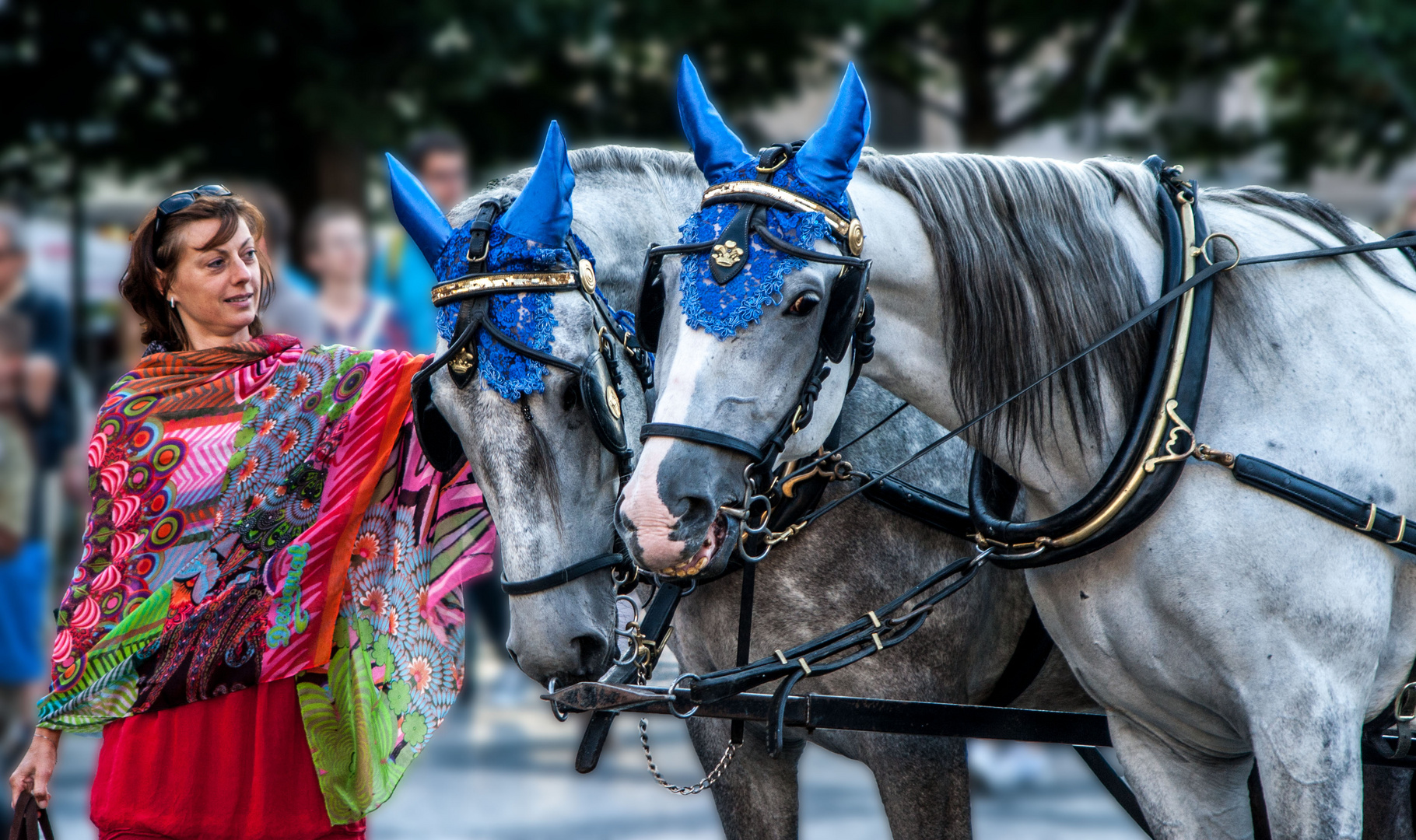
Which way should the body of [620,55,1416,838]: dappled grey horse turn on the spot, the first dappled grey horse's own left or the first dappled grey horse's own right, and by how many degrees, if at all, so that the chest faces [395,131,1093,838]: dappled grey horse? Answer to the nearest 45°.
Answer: approximately 90° to the first dappled grey horse's own right

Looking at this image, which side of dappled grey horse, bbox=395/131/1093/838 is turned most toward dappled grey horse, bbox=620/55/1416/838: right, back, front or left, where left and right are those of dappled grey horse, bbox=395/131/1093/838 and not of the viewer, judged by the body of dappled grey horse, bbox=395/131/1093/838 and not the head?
left

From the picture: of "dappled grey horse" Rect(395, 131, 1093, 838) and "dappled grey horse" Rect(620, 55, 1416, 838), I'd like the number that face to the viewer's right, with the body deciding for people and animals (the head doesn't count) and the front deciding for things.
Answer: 0

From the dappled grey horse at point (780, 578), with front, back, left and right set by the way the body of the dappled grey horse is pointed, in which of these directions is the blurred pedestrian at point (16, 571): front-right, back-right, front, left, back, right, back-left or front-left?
right

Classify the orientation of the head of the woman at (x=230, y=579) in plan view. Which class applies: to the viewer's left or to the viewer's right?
to the viewer's right

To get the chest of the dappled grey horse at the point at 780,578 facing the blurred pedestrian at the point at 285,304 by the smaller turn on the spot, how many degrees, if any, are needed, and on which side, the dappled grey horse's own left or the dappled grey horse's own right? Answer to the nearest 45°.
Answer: approximately 90° to the dappled grey horse's own right

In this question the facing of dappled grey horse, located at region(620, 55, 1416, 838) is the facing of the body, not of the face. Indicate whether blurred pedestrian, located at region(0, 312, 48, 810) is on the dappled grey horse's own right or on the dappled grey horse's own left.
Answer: on the dappled grey horse's own right

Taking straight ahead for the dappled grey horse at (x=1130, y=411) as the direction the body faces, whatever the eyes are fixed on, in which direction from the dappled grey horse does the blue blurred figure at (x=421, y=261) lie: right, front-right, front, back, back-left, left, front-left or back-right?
right

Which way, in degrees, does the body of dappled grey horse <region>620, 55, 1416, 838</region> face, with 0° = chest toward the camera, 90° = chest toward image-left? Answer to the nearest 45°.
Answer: approximately 45°

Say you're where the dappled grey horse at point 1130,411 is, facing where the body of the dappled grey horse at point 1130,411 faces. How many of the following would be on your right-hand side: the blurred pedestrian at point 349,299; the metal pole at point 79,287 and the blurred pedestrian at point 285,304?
3

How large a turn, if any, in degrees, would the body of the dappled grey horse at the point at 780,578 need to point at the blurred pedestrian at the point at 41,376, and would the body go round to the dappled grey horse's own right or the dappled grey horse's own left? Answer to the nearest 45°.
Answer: approximately 90° to the dappled grey horse's own right
